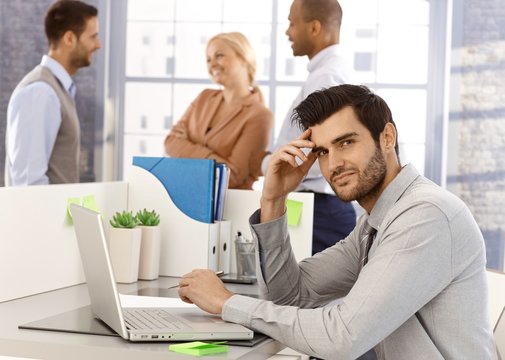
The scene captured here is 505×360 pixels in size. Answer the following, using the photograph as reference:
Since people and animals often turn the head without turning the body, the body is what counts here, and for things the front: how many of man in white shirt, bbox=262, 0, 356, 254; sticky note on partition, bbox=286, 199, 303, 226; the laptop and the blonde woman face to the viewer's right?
1

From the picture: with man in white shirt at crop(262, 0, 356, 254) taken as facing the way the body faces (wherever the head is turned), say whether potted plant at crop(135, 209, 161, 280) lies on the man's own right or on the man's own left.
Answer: on the man's own left

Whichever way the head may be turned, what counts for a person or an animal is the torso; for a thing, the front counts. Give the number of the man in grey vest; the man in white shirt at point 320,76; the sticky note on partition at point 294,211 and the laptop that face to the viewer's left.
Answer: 1

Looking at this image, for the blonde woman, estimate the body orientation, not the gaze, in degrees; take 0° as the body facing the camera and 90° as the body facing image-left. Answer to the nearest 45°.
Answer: approximately 45°

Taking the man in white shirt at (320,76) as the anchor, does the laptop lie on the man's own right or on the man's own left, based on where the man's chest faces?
on the man's own left

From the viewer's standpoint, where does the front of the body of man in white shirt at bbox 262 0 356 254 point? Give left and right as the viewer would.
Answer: facing to the left of the viewer

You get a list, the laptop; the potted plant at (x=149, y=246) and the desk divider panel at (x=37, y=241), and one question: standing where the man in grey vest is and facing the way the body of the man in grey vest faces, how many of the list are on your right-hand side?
3

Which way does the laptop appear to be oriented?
to the viewer's right

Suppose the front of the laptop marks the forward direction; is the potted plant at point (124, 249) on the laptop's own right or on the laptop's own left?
on the laptop's own left

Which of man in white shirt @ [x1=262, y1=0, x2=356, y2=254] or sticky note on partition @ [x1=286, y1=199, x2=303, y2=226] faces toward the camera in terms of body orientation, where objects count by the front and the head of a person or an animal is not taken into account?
the sticky note on partition

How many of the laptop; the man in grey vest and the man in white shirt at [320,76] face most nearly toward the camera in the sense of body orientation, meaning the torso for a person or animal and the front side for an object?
0

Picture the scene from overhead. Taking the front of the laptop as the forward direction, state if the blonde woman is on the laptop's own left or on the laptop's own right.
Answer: on the laptop's own left

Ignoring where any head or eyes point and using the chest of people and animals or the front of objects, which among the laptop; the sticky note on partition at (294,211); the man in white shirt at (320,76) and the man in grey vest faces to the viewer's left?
the man in white shirt

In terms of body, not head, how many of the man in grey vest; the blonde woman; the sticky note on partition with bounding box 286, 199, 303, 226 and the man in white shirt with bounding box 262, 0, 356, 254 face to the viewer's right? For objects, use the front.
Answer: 1

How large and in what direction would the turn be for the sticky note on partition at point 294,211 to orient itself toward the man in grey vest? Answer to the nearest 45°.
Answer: approximately 135° to its right

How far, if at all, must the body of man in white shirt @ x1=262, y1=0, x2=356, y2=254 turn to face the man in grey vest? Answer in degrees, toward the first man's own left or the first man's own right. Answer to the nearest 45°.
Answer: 0° — they already face them

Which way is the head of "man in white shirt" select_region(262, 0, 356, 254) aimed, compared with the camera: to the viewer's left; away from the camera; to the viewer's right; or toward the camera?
to the viewer's left
